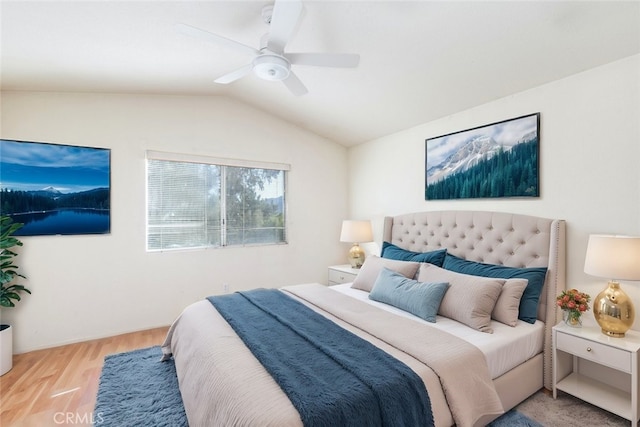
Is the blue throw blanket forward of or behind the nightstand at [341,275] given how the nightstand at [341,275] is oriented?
forward

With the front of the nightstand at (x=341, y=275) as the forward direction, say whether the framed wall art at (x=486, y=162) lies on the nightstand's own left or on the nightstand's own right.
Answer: on the nightstand's own left

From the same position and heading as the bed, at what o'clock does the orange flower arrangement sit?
The orange flower arrangement is roughly at 7 o'clock from the bed.

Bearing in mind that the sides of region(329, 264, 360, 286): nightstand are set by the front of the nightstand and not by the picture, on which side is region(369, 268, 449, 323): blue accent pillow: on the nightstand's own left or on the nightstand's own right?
on the nightstand's own left

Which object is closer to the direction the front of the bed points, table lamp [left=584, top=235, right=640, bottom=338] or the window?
the window

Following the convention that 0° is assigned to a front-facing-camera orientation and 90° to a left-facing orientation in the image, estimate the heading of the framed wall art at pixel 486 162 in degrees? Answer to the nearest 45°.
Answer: approximately 45°

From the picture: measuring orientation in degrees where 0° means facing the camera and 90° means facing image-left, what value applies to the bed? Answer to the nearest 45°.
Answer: approximately 45°

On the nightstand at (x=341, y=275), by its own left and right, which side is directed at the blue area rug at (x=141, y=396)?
front

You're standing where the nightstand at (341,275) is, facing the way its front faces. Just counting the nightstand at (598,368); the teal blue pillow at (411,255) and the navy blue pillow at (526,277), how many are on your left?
3

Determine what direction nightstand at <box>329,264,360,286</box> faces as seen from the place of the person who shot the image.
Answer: facing the viewer and to the left of the viewer

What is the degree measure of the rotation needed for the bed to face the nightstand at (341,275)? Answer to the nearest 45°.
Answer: approximately 90° to its right

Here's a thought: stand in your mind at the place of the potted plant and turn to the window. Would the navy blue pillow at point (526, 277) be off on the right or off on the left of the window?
right
